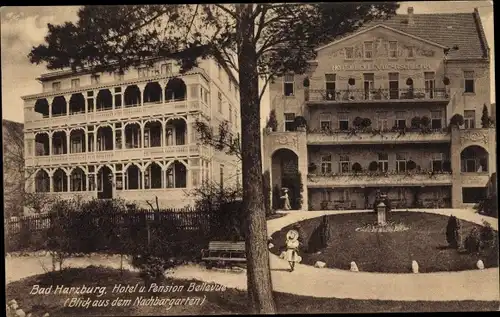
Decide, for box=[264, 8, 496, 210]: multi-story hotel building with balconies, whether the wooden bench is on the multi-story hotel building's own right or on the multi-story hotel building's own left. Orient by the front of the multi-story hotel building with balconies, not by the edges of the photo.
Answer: on the multi-story hotel building's own right

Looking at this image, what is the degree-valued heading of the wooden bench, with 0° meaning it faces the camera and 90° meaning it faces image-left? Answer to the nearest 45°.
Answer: approximately 0°

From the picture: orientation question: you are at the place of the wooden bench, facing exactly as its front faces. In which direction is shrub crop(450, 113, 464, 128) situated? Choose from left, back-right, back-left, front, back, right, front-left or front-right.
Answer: left

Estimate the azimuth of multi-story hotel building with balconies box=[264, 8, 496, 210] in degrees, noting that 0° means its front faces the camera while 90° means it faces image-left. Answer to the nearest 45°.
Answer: approximately 0°

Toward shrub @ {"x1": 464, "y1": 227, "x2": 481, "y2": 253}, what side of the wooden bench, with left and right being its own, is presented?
left

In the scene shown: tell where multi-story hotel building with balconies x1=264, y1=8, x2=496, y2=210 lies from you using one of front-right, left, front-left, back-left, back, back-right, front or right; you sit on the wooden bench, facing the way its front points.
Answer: left

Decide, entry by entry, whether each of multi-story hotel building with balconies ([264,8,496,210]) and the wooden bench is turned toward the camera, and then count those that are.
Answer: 2

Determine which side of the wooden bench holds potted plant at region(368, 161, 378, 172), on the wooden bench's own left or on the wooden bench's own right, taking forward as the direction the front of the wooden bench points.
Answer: on the wooden bench's own left

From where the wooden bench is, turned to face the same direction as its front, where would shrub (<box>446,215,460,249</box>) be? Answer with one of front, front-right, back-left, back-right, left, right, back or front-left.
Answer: left
